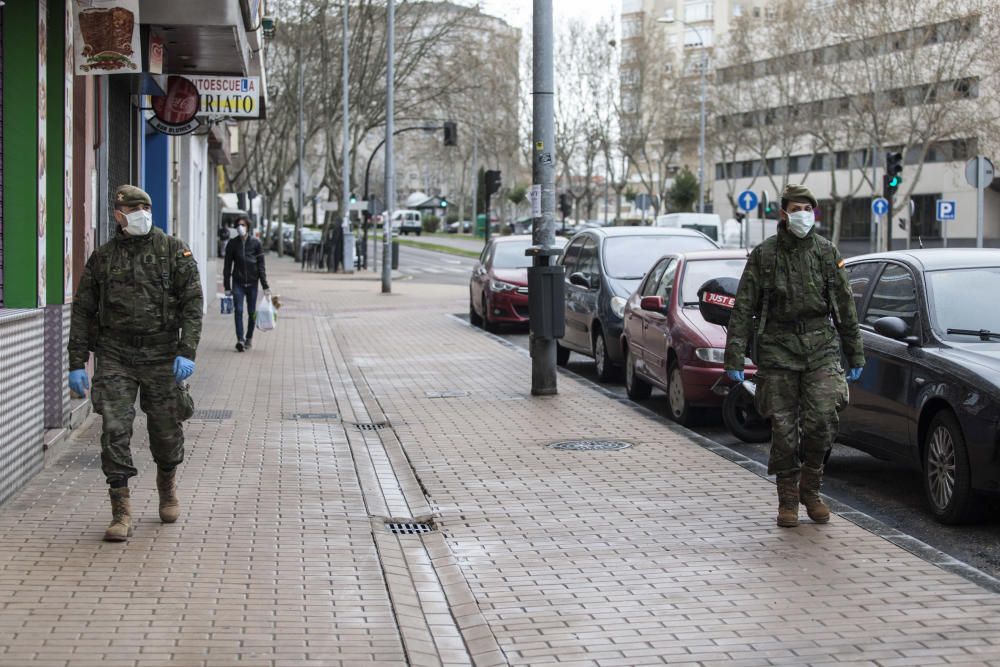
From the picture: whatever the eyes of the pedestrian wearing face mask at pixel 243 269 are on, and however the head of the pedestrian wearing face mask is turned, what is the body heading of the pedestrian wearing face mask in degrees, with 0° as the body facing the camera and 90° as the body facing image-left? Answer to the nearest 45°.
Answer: approximately 0°

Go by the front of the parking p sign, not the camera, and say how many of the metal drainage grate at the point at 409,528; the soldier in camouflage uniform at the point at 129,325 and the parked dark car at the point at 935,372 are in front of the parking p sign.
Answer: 3

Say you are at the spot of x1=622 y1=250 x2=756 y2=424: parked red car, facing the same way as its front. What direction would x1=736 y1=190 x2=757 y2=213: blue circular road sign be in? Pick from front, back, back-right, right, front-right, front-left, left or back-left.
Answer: back-left

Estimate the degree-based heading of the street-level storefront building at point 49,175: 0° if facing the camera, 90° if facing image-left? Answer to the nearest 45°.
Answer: approximately 270°
